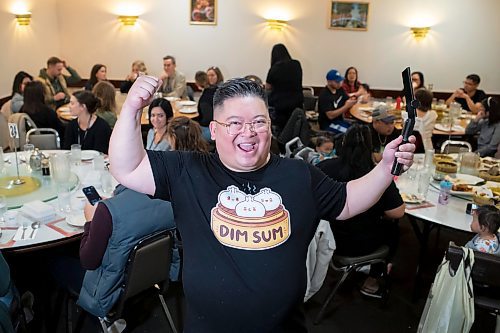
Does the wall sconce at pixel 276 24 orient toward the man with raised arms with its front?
yes

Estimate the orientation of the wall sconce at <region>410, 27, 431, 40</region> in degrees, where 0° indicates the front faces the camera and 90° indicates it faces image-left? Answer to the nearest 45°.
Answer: approximately 0°

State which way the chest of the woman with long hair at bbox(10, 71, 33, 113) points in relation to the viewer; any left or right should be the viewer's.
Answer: facing to the right of the viewer

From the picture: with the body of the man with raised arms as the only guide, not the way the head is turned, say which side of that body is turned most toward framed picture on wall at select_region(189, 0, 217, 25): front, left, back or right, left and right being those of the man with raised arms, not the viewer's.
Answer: back

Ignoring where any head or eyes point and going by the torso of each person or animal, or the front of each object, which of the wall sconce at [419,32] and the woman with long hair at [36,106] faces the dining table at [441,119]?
the wall sconce

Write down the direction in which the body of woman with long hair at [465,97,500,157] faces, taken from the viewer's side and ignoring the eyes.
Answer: to the viewer's left

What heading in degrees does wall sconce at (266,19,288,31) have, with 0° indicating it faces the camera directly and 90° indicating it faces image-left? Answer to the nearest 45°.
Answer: approximately 0°

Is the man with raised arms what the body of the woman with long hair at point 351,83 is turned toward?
yes

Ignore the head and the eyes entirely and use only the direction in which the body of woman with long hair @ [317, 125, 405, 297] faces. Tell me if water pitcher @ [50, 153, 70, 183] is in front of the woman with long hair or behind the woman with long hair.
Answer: behind

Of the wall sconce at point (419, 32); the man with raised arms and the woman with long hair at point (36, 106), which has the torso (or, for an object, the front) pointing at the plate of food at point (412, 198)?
the wall sconce
